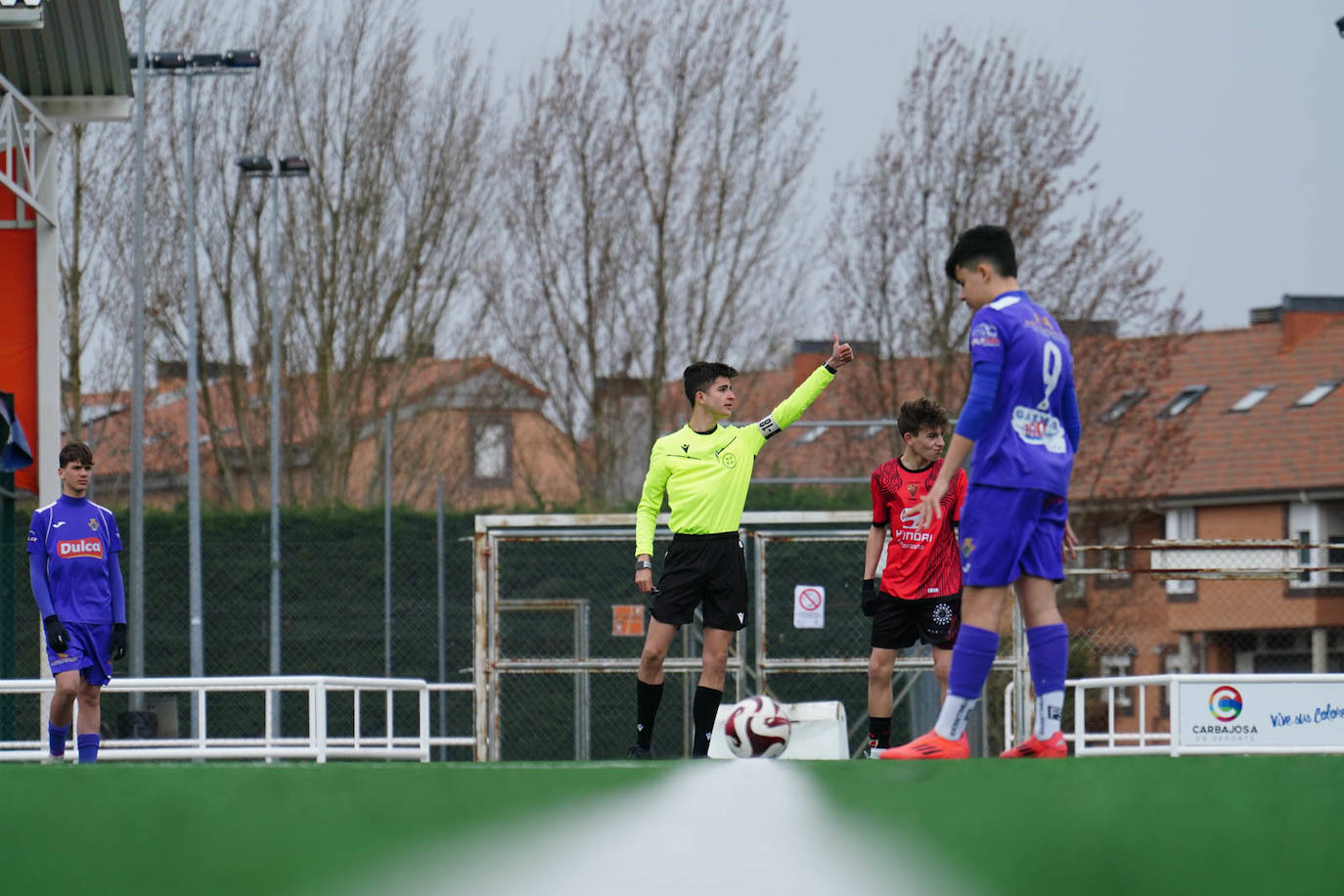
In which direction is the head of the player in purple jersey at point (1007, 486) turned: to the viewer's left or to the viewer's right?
to the viewer's left

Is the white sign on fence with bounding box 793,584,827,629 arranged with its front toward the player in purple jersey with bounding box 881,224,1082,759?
yes

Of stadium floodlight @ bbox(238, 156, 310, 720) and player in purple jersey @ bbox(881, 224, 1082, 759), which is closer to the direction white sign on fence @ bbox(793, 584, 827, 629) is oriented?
the player in purple jersey

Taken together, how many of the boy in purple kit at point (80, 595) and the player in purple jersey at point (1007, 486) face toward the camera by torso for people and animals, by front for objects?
1

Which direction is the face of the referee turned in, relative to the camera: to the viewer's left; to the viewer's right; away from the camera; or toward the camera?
to the viewer's right

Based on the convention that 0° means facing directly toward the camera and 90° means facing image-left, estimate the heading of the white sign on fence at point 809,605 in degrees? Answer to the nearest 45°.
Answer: approximately 0°

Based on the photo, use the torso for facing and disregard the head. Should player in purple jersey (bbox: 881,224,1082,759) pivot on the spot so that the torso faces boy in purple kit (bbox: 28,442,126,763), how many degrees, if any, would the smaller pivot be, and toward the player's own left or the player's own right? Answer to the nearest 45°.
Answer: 0° — they already face them
